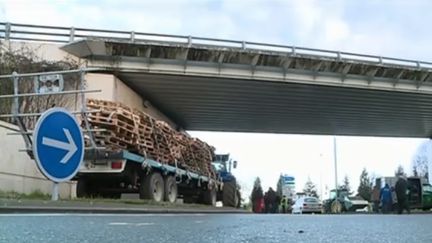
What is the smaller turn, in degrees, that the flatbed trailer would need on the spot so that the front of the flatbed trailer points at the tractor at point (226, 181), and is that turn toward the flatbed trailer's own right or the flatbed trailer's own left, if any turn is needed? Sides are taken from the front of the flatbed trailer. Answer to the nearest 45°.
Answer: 0° — it already faces it

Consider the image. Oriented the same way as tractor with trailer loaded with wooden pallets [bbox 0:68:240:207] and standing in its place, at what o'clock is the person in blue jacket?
The person in blue jacket is roughly at 12 o'clock from the tractor with trailer loaded with wooden pallets.

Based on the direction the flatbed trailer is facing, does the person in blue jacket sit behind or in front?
in front

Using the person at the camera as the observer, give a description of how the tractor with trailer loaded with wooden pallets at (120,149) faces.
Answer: facing away from the viewer and to the right of the viewer

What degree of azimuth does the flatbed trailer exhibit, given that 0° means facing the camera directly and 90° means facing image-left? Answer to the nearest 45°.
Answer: approximately 225°
